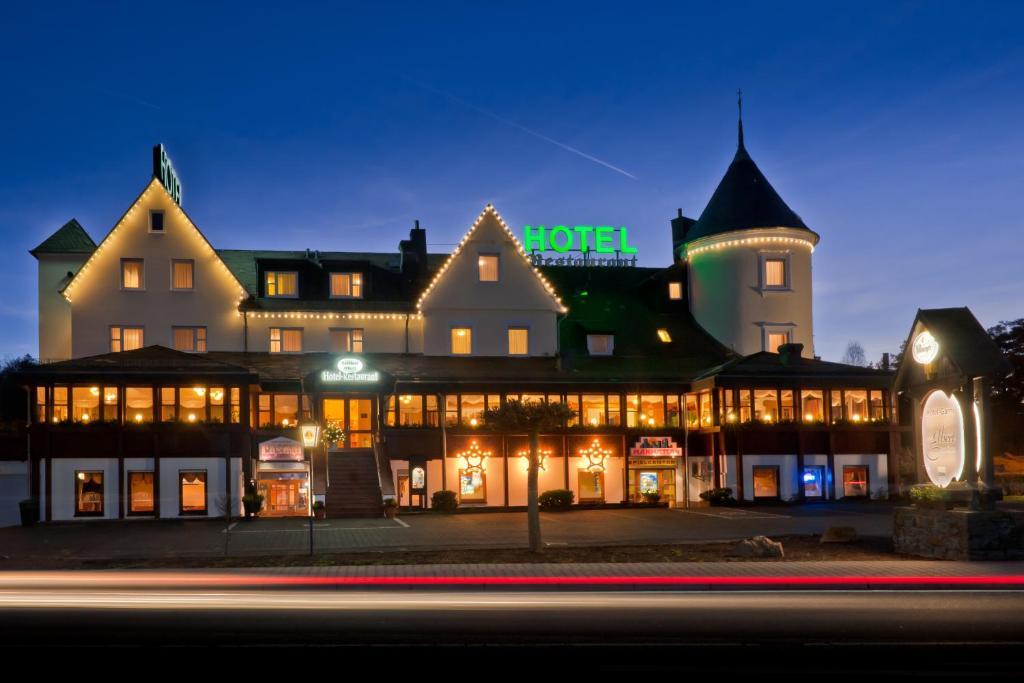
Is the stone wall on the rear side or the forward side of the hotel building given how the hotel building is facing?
on the forward side

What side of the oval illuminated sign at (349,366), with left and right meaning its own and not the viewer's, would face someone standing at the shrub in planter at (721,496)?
left

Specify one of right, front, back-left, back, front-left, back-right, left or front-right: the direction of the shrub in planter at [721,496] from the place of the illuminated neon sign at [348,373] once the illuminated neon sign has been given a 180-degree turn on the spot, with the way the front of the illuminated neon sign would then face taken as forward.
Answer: right

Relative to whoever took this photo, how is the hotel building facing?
facing the viewer

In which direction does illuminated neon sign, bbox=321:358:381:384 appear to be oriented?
toward the camera

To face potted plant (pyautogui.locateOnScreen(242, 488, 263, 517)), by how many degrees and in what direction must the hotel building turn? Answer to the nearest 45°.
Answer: approximately 45° to its right

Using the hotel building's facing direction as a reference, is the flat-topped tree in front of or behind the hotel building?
in front

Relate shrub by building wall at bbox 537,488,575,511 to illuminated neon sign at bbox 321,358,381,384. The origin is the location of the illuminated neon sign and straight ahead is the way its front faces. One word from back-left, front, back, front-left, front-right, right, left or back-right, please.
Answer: left
